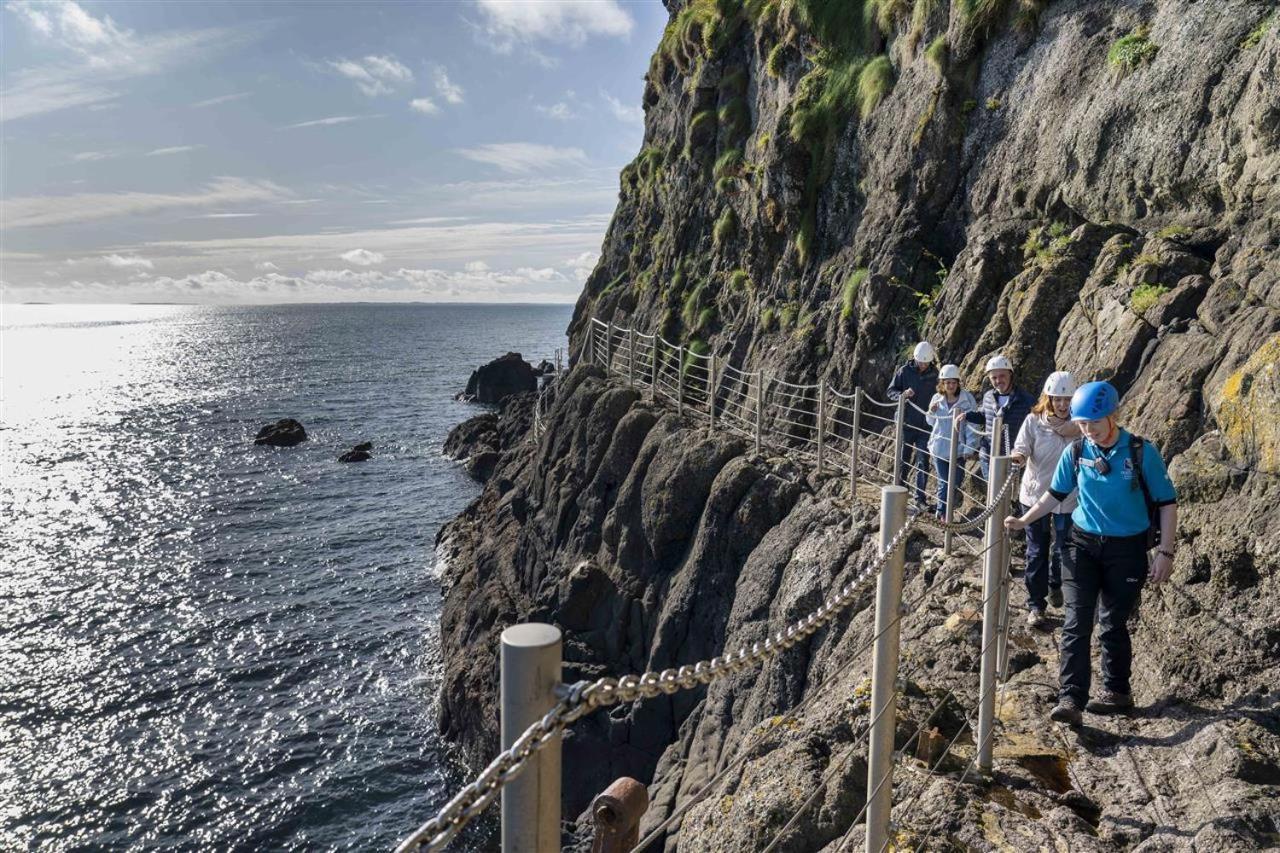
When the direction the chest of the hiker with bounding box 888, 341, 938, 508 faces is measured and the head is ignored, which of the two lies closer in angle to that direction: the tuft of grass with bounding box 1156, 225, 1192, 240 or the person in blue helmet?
the person in blue helmet

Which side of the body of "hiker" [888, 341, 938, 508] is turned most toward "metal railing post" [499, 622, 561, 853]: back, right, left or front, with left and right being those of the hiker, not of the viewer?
front

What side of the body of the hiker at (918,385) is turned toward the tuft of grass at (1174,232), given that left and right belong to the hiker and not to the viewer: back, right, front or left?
left

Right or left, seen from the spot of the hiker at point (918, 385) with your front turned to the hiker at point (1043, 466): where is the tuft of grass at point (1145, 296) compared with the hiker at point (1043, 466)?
left

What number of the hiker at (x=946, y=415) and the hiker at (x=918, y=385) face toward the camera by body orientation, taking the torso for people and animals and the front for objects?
2
